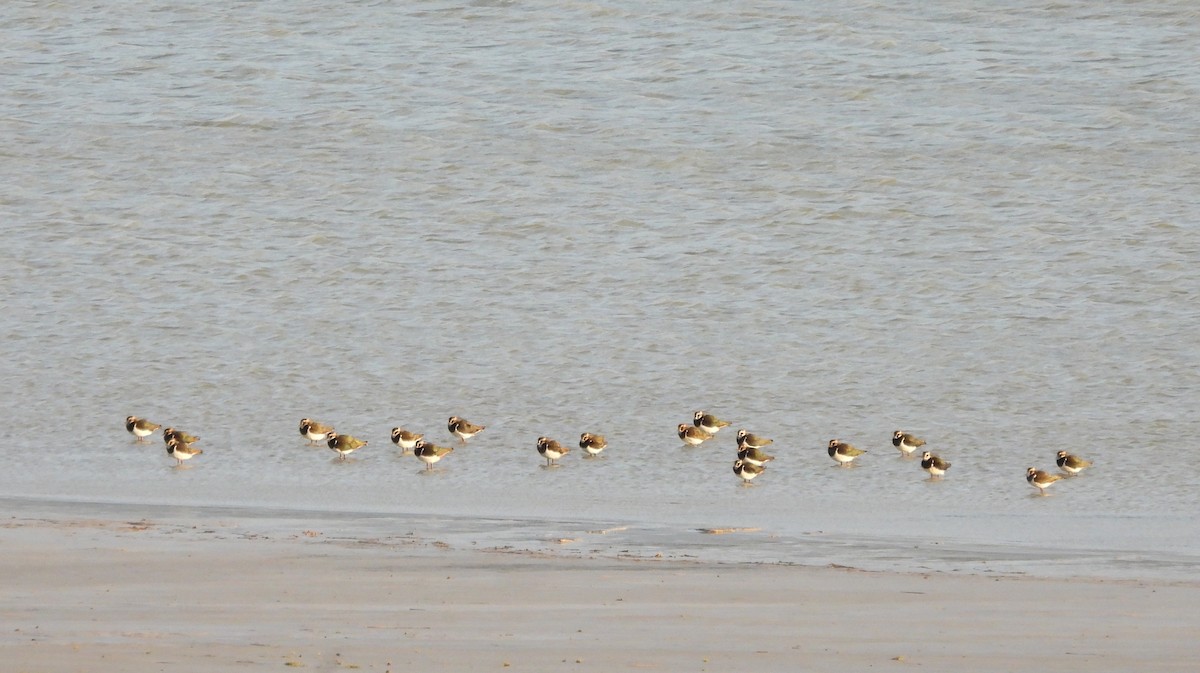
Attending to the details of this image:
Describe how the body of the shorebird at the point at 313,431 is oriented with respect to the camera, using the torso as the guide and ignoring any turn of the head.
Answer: to the viewer's left

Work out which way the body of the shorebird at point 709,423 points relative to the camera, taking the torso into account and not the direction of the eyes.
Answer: to the viewer's left

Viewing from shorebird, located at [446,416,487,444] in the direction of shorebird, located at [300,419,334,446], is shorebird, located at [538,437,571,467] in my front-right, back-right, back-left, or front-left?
back-left

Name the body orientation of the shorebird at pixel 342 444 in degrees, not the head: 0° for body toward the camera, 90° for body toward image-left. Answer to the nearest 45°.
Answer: approximately 90°

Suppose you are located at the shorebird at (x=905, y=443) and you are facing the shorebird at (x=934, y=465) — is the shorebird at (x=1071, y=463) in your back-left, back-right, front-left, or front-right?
front-left

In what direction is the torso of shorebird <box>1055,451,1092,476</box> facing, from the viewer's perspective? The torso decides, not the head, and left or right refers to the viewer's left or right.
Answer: facing to the left of the viewer

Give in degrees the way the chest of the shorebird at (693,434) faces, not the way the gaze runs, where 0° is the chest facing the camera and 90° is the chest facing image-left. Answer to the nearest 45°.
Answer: approximately 90°

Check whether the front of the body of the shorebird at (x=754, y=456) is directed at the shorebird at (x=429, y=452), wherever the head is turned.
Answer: yes

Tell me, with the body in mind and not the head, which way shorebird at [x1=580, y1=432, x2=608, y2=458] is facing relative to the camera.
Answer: to the viewer's left

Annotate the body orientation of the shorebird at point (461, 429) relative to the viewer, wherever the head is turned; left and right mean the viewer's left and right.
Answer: facing to the left of the viewer
